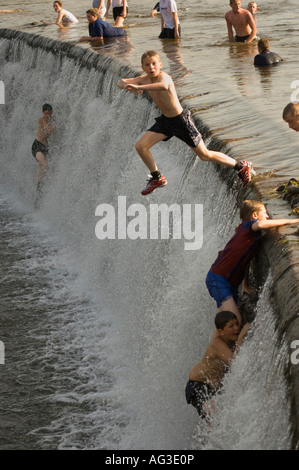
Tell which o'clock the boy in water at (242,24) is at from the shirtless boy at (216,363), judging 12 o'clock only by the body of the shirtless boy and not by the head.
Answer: The boy in water is roughly at 9 o'clock from the shirtless boy.

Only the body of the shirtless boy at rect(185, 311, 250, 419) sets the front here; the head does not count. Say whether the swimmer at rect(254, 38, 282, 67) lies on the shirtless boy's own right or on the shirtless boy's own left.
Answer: on the shirtless boy's own left

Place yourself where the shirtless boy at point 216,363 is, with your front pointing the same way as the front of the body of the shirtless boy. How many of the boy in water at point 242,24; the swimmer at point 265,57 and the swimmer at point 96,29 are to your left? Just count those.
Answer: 3

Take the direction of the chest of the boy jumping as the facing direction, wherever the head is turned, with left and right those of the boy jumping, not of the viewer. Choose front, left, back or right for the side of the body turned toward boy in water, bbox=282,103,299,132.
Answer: left

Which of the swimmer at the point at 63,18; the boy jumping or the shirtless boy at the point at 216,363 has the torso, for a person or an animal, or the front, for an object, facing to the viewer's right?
the shirtless boy

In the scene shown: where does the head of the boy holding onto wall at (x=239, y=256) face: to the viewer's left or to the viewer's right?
to the viewer's right

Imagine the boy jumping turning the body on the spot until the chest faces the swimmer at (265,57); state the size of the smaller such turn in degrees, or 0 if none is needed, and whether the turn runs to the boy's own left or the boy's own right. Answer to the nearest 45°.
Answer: approximately 135° to the boy's own right

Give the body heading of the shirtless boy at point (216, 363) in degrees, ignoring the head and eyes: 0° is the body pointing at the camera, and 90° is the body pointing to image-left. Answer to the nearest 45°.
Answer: approximately 270°

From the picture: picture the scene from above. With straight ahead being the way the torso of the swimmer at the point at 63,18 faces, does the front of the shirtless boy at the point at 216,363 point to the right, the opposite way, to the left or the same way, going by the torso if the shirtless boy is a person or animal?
the opposite way

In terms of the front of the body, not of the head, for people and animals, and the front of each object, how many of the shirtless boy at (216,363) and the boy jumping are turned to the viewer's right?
1

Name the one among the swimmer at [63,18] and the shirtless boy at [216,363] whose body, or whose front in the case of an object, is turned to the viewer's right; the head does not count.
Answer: the shirtless boy

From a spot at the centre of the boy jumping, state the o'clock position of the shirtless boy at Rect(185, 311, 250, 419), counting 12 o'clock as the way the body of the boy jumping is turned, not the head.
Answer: The shirtless boy is roughly at 10 o'clock from the boy jumping.
